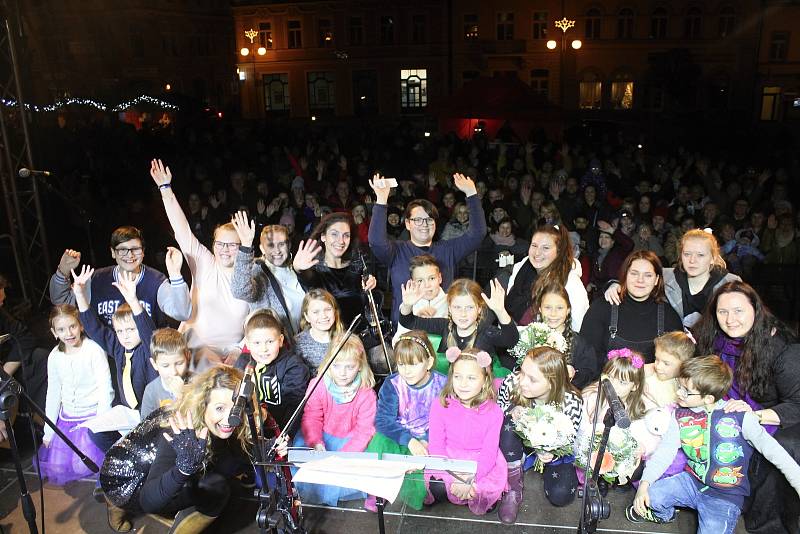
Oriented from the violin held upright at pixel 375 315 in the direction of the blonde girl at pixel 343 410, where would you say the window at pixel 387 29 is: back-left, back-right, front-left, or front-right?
back-right

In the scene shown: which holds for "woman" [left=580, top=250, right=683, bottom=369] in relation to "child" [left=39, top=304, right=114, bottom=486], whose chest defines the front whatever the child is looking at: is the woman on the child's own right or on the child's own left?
on the child's own left

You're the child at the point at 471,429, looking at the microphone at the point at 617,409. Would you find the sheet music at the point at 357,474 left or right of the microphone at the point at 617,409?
right

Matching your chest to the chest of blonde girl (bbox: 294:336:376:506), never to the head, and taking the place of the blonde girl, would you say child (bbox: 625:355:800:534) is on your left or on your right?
on your left

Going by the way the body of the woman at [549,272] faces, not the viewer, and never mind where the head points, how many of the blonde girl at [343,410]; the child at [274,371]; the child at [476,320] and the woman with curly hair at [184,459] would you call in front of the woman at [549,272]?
4

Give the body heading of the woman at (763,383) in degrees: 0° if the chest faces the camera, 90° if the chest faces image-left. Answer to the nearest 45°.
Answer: approximately 45°

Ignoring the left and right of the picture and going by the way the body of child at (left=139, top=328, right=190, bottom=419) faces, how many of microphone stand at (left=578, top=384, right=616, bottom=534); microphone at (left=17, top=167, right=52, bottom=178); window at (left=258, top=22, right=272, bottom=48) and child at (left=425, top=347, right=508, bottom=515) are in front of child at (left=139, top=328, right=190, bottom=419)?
2

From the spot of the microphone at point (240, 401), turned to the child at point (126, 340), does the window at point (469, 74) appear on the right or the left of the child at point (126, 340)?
right
